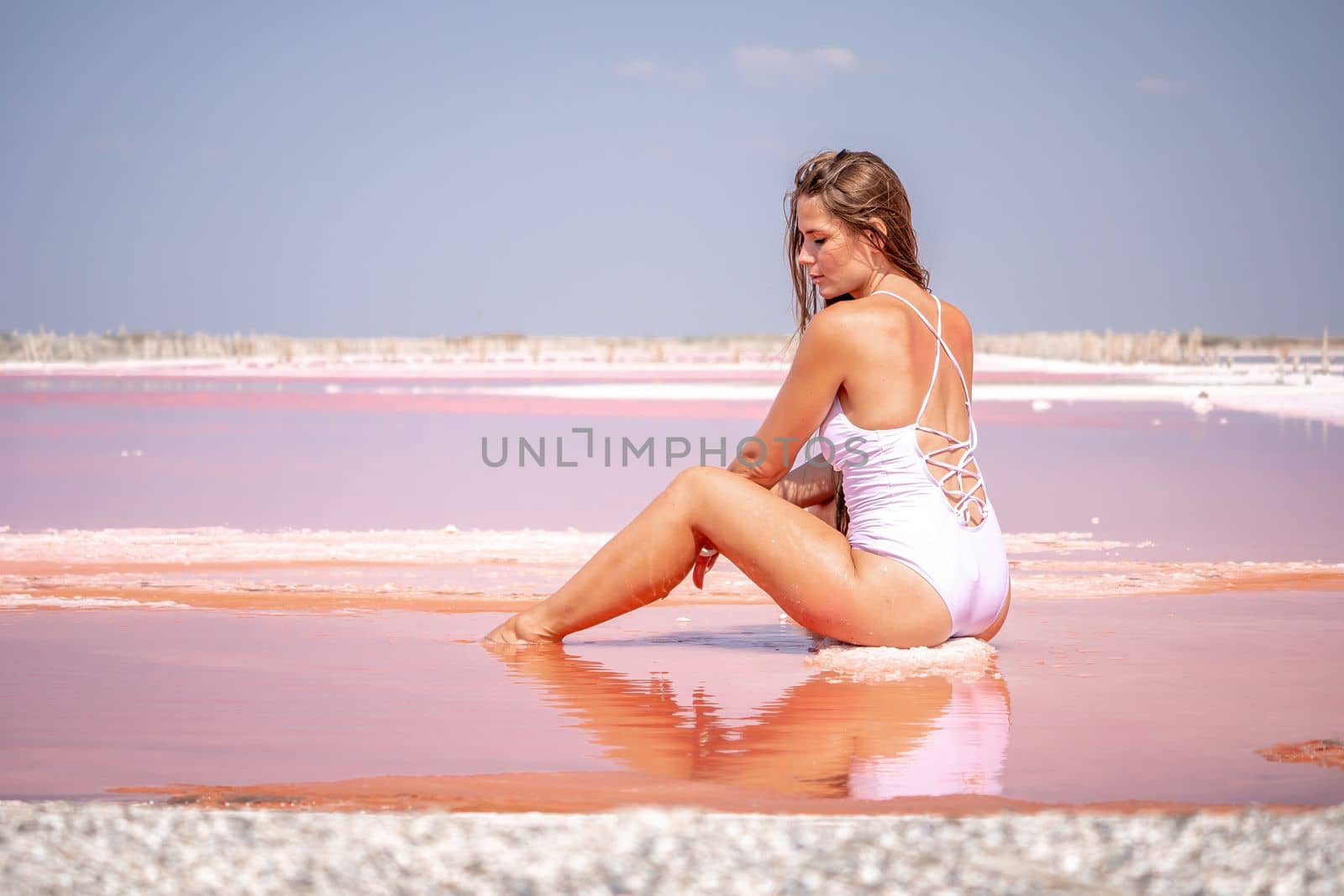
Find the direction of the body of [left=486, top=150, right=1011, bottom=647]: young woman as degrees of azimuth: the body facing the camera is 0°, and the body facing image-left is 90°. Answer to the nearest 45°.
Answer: approximately 135°

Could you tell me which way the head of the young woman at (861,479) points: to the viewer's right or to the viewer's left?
to the viewer's left
